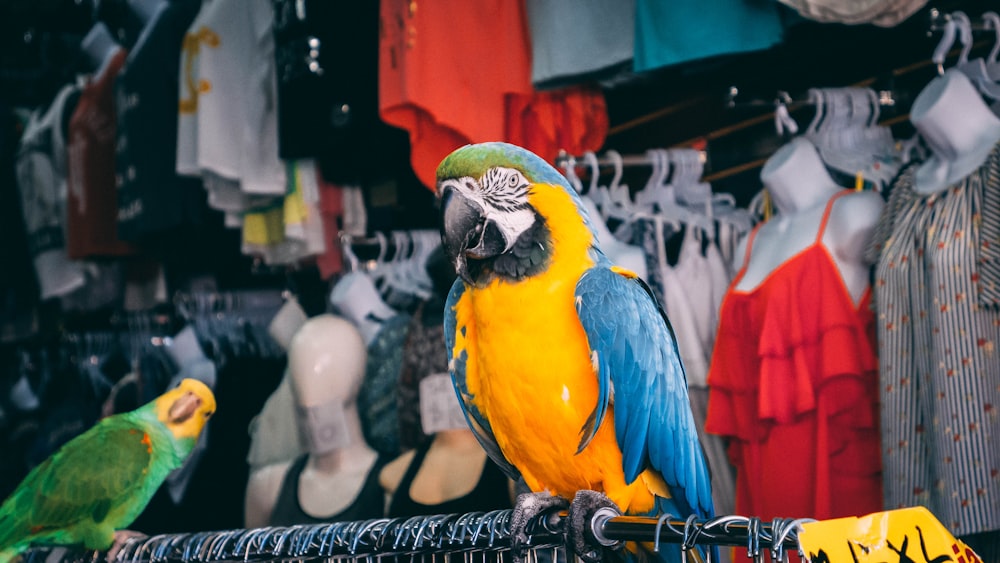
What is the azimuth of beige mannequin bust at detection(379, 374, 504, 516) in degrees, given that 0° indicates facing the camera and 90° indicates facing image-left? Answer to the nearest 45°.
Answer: approximately 45°

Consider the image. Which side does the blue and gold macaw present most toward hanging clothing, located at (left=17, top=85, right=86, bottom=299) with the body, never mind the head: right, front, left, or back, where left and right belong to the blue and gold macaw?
right

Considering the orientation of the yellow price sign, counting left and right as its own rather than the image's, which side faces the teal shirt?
back

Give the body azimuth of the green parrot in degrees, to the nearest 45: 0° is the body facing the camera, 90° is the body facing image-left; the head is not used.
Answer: approximately 270°

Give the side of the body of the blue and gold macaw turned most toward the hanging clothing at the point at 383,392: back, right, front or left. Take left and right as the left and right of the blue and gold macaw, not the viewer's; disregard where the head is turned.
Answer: right

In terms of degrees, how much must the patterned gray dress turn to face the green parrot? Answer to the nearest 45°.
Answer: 0° — it already faces it

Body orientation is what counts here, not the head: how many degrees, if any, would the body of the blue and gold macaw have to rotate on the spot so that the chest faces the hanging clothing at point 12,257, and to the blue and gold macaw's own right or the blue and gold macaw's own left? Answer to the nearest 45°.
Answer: approximately 90° to the blue and gold macaw's own right

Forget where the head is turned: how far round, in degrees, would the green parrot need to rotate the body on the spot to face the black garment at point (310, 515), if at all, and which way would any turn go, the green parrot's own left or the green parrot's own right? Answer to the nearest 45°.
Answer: approximately 45° to the green parrot's own left

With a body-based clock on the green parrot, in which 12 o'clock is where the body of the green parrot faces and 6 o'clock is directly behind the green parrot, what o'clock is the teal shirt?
The teal shirt is roughly at 10 o'clock from the green parrot.

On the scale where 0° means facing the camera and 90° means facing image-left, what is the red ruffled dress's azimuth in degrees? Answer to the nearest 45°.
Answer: approximately 45°

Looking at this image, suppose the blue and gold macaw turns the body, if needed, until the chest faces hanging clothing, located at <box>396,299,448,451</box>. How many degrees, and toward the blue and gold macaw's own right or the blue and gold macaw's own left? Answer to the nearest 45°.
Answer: approximately 135° to the blue and gold macaw's own right

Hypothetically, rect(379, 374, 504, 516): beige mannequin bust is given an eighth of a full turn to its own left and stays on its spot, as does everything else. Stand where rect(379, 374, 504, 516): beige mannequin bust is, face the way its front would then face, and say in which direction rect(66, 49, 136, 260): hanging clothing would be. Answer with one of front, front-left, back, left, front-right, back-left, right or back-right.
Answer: back-right
